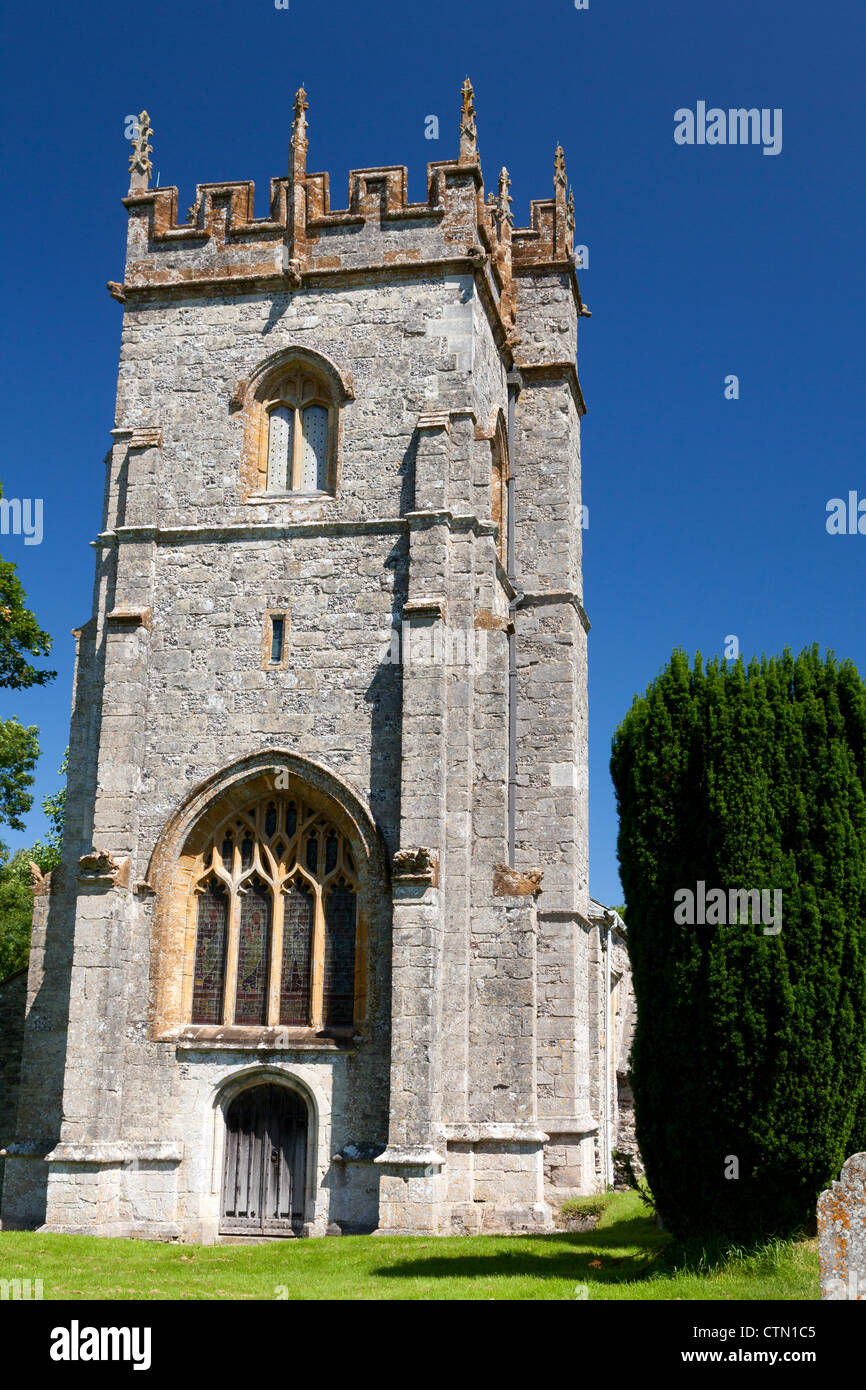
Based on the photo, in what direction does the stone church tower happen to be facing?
toward the camera

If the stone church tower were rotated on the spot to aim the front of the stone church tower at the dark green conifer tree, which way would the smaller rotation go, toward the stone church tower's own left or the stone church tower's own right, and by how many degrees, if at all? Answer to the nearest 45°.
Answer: approximately 45° to the stone church tower's own left
